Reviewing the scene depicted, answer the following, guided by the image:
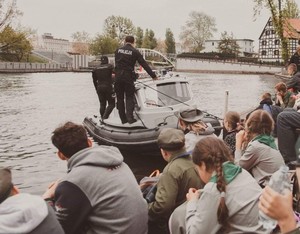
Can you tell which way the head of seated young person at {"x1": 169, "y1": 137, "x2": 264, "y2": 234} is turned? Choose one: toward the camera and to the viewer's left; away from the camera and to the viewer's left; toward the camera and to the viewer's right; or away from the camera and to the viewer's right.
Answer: away from the camera and to the viewer's left

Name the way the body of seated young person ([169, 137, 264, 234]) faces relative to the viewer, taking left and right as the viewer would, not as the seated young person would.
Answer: facing away from the viewer and to the left of the viewer

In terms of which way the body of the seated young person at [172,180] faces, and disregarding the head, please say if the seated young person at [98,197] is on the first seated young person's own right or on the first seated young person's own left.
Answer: on the first seated young person's own left

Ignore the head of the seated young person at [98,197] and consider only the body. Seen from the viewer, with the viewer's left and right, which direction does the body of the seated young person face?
facing away from the viewer and to the left of the viewer

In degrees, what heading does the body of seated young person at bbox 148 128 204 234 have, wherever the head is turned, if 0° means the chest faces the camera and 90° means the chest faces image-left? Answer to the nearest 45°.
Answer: approximately 135°

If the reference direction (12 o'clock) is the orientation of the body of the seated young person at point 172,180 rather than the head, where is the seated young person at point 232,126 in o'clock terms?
the seated young person at point 232,126 is roughly at 2 o'clock from the seated young person at point 172,180.

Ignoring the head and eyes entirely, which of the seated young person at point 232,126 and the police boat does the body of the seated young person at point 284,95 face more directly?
the police boat

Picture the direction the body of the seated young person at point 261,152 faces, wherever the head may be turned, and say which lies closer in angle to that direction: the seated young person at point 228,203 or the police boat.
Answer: the police boat

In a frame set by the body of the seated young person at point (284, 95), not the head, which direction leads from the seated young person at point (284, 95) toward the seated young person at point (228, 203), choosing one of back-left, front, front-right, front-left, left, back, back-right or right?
left

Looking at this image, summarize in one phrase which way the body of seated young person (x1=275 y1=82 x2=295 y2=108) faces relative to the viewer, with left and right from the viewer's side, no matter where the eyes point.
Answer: facing to the left of the viewer

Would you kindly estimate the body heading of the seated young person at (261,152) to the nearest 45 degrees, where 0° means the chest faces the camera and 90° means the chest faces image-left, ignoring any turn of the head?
approximately 135°
